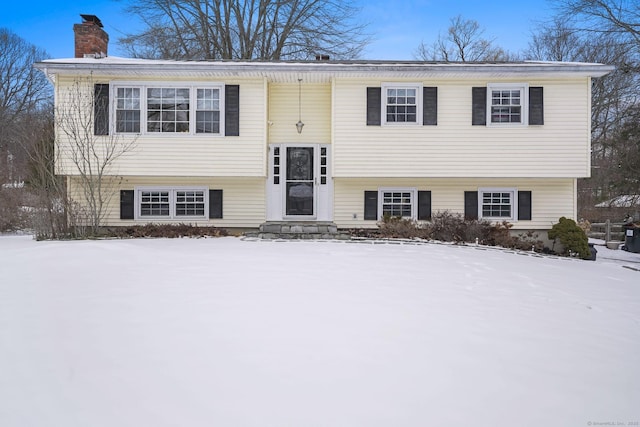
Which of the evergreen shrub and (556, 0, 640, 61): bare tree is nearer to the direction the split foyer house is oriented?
the evergreen shrub

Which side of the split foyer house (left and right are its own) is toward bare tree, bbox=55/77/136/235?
right

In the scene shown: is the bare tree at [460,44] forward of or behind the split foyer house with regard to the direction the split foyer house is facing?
behind

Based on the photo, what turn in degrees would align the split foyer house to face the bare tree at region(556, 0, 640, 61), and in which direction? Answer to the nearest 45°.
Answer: approximately 135° to its left

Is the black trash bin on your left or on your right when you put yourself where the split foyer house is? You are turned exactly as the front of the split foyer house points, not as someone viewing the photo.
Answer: on your left

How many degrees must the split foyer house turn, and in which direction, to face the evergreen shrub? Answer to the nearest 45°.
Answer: approximately 90° to its left

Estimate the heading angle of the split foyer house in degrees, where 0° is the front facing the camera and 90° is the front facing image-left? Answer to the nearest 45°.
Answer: approximately 0°

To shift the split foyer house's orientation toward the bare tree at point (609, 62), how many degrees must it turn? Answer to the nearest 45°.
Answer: approximately 135° to its left

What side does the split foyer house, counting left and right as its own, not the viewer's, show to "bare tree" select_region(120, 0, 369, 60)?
back
